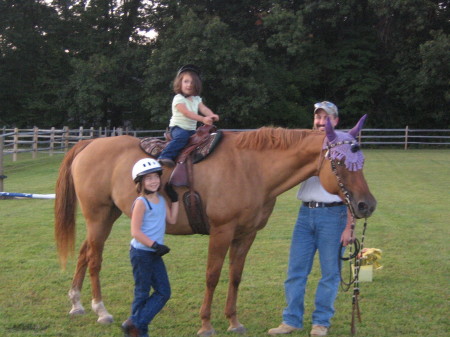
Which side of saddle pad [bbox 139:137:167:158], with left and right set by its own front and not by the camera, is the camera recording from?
right

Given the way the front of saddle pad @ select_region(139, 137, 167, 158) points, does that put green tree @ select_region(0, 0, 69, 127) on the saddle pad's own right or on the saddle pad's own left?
on the saddle pad's own left

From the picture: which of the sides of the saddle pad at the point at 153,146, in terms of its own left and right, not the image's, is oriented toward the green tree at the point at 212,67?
left

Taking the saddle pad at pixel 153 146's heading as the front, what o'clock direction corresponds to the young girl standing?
The young girl standing is roughly at 3 o'clock from the saddle pad.

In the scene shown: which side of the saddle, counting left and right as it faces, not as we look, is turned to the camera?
right

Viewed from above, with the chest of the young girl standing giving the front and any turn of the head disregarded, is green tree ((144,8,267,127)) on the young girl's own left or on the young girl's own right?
on the young girl's own left

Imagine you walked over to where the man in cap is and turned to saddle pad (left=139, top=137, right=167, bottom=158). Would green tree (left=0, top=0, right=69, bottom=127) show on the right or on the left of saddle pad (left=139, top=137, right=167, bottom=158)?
right

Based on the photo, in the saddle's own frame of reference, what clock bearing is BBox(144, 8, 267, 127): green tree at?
The green tree is roughly at 9 o'clock from the saddle.

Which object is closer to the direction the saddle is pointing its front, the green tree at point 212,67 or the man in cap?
the man in cap

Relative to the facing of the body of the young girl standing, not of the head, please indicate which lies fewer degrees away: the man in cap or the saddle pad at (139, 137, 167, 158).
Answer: the man in cap
